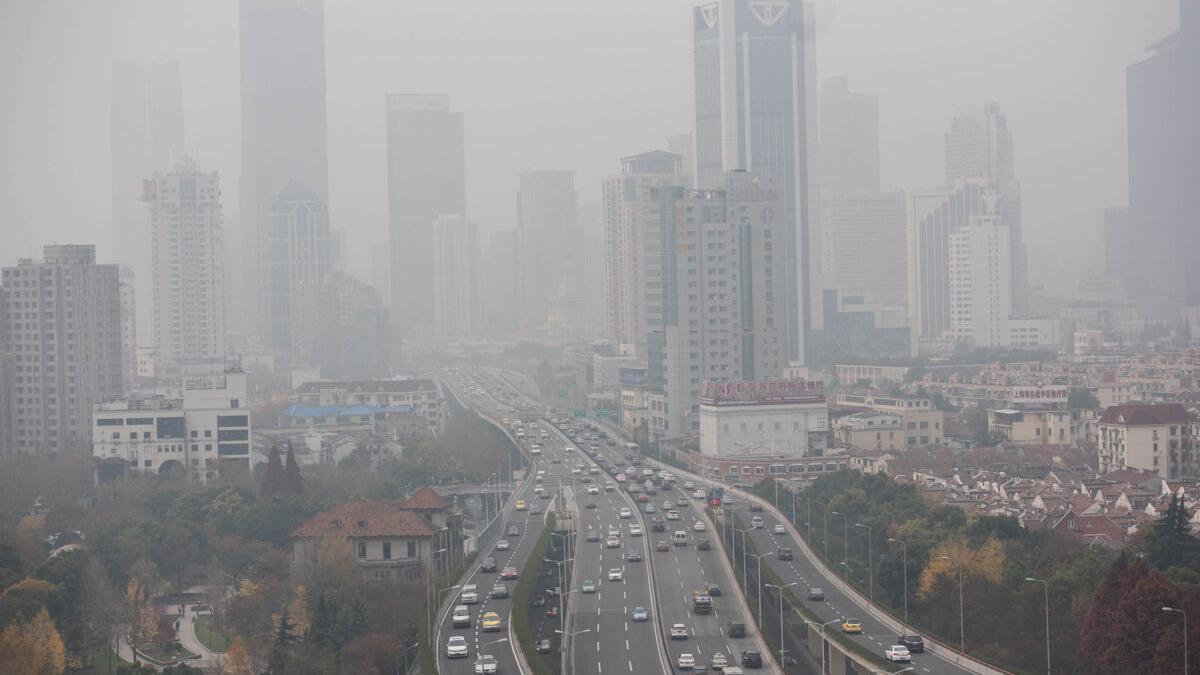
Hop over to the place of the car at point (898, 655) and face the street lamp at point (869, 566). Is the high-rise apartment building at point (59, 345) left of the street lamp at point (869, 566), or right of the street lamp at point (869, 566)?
left

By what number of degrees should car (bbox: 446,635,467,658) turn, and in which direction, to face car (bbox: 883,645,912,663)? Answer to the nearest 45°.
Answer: approximately 90° to its left

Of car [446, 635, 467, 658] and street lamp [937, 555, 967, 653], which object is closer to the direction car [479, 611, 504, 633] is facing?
the car

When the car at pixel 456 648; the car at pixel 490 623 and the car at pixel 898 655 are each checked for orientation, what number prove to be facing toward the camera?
2

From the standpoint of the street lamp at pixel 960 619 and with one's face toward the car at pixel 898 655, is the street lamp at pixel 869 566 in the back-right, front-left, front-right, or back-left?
back-right

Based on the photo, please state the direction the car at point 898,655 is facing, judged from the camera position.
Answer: facing away from the viewer and to the left of the viewer

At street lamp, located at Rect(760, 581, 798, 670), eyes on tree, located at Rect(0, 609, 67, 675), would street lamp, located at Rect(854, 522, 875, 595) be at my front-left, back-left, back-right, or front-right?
back-right

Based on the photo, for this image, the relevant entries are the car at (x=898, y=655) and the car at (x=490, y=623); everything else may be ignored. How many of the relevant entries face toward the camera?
1

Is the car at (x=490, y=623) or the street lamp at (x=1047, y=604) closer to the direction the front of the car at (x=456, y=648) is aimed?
the street lamp

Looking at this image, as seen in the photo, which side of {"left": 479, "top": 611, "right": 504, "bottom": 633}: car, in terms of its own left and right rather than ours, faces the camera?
front

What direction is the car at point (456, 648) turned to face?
toward the camera

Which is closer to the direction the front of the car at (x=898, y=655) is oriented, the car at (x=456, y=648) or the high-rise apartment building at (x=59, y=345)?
the high-rise apartment building

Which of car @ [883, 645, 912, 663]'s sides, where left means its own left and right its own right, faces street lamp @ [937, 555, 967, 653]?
right
